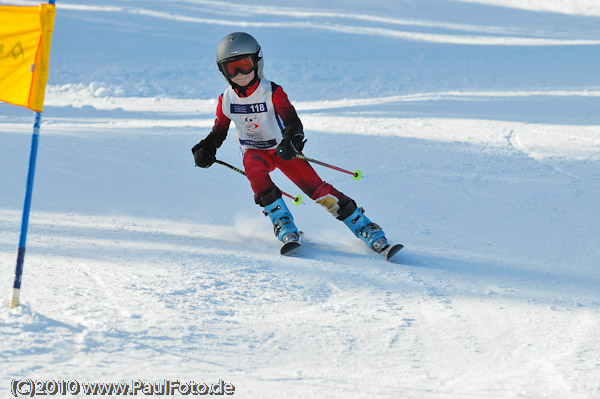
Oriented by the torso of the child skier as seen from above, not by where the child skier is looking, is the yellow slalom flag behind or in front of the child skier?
in front

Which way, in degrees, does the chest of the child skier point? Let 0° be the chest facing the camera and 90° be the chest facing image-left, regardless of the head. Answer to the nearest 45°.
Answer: approximately 0°
